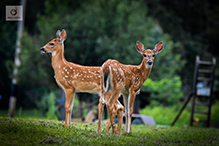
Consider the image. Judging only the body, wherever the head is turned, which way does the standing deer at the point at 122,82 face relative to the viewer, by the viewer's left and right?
facing away from the viewer and to the right of the viewer

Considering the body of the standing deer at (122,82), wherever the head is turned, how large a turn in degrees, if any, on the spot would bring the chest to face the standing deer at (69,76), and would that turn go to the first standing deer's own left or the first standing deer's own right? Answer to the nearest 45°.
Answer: approximately 135° to the first standing deer's own left

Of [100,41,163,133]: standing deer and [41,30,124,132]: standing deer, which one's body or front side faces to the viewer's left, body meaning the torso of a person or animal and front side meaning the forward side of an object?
[41,30,124,132]: standing deer

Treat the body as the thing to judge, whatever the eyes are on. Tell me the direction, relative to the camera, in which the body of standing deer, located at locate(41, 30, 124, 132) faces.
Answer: to the viewer's left

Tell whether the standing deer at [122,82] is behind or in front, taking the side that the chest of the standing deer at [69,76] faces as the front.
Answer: behind

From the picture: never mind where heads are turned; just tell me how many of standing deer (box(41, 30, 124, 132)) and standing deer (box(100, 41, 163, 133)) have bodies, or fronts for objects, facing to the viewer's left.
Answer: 1
